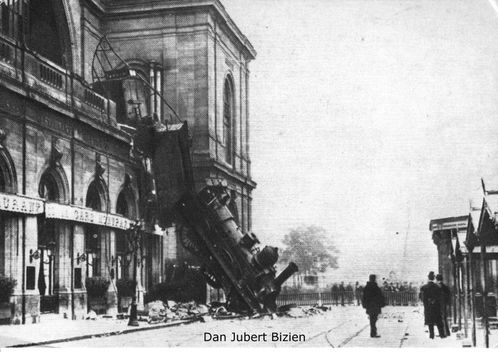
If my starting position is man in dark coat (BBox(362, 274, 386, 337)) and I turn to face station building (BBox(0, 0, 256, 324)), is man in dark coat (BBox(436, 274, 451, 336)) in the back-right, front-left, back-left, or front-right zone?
back-right

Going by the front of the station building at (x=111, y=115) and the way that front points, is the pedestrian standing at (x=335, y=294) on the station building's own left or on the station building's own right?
on the station building's own left

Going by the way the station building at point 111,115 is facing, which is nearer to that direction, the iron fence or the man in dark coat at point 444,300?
the man in dark coat

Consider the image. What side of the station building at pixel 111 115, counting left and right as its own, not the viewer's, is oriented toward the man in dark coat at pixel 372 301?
front

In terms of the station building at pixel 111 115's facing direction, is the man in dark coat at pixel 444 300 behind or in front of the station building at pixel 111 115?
in front

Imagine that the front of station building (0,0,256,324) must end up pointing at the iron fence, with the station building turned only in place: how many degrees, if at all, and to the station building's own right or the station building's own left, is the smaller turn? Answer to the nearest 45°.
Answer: approximately 45° to the station building's own left

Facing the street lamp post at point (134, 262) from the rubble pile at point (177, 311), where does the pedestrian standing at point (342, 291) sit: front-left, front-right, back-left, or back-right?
back-left

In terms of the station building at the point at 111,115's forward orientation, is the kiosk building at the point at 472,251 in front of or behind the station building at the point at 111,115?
in front
